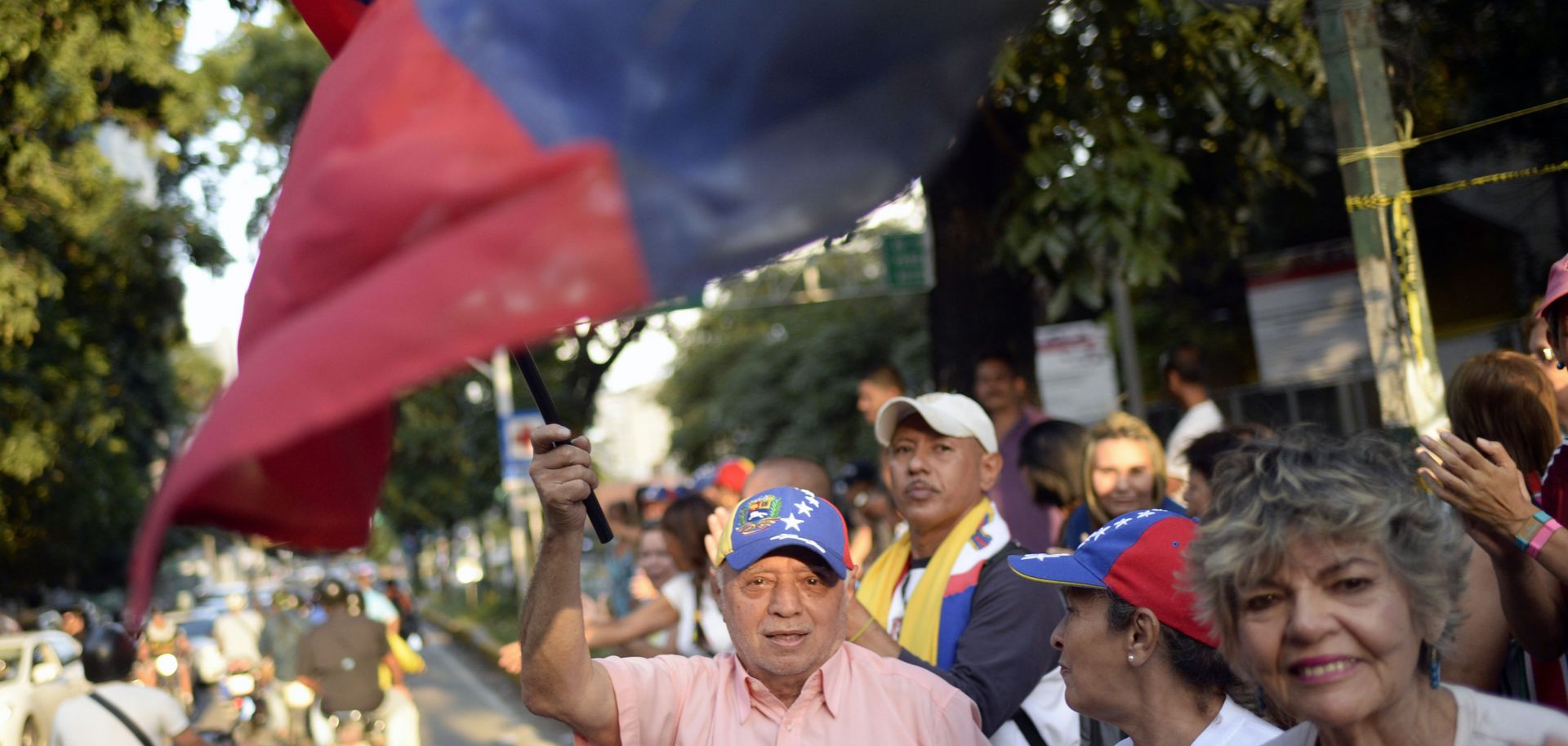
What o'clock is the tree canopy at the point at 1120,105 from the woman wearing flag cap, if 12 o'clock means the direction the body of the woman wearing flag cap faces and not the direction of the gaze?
The tree canopy is roughly at 3 o'clock from the woman wearing flag cap.

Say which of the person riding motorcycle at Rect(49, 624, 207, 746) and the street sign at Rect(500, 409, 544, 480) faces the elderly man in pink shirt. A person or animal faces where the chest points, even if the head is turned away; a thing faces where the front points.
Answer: the street sign

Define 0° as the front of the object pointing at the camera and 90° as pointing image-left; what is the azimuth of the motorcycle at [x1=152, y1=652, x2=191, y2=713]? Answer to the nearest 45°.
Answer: approximately 0°

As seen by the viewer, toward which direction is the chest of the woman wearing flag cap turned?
to the viewer's left

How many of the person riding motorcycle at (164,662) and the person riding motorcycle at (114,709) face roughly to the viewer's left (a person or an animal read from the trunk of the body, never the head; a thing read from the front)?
0

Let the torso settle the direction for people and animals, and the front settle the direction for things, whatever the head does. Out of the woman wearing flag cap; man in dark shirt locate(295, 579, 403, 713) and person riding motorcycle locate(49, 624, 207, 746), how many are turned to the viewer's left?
1

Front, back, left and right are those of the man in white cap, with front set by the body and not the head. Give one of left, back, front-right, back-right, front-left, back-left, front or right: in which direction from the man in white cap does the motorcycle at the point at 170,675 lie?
right

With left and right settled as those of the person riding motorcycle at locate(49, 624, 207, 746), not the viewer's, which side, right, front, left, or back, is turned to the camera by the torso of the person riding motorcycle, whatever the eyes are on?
back

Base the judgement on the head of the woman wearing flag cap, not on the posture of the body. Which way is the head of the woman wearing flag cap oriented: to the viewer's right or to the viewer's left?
to the viewer's left

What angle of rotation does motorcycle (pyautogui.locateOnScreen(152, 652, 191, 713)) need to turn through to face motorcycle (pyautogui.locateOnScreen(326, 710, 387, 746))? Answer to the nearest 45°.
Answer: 0° — it already faces it

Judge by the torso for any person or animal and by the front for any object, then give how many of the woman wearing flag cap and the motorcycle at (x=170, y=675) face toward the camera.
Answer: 1
